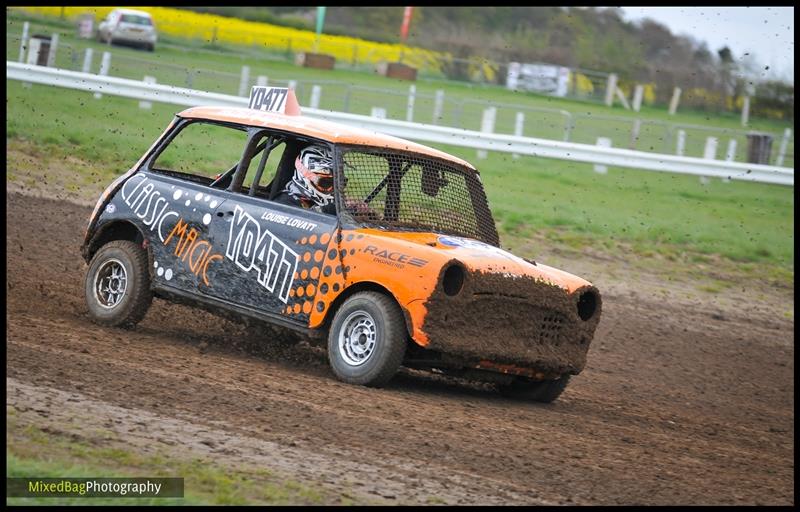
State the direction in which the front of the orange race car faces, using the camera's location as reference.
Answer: facing the viewer and to the right of the viewer

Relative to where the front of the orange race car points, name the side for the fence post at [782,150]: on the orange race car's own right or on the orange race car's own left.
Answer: on the orange race car's own left

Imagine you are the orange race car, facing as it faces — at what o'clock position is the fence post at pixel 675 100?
The fence post is roughly at 8 o'clock from the orange race car.

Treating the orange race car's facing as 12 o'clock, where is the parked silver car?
The parked silver car is roughly at 7 o'clock from the orange race car.

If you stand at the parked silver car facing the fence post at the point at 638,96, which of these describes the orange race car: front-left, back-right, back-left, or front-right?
front-right

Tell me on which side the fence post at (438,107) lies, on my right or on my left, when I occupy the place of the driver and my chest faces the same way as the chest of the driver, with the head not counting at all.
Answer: on my left

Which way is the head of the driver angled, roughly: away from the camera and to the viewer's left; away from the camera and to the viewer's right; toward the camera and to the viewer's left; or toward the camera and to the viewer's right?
toward the camera and to the viewer's right
